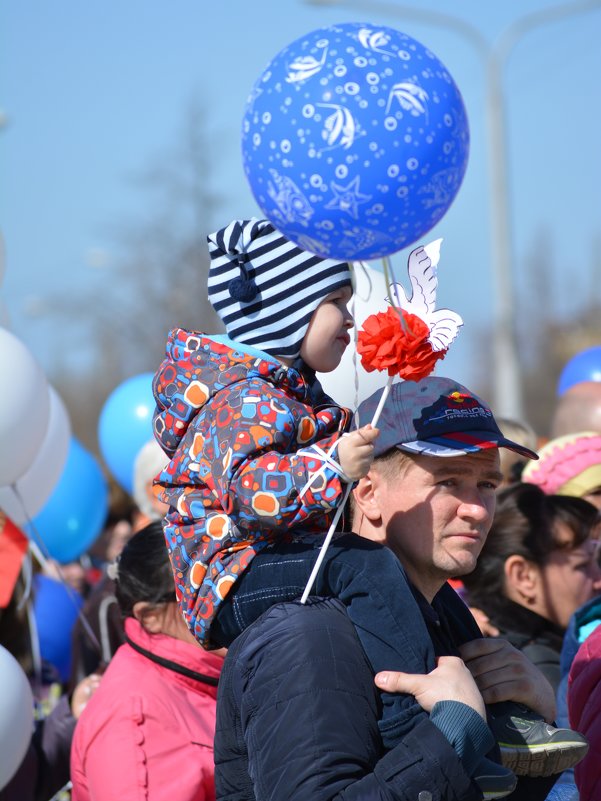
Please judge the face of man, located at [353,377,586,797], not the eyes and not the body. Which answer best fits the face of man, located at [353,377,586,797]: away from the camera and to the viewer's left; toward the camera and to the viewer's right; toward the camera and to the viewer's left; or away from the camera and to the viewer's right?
toward the camera and to the viewer's right

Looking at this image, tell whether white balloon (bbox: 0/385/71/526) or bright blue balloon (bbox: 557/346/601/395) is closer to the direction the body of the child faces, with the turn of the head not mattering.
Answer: the bright blue balloon

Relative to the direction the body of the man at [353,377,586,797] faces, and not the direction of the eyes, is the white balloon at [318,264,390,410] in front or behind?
behind

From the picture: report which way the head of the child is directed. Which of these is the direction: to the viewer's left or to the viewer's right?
to the viewer's right

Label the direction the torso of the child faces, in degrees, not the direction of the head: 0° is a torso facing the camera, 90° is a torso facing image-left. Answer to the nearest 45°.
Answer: approximately 270°

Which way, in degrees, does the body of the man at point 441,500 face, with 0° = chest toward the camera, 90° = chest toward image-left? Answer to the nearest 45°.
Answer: approximately 315°
